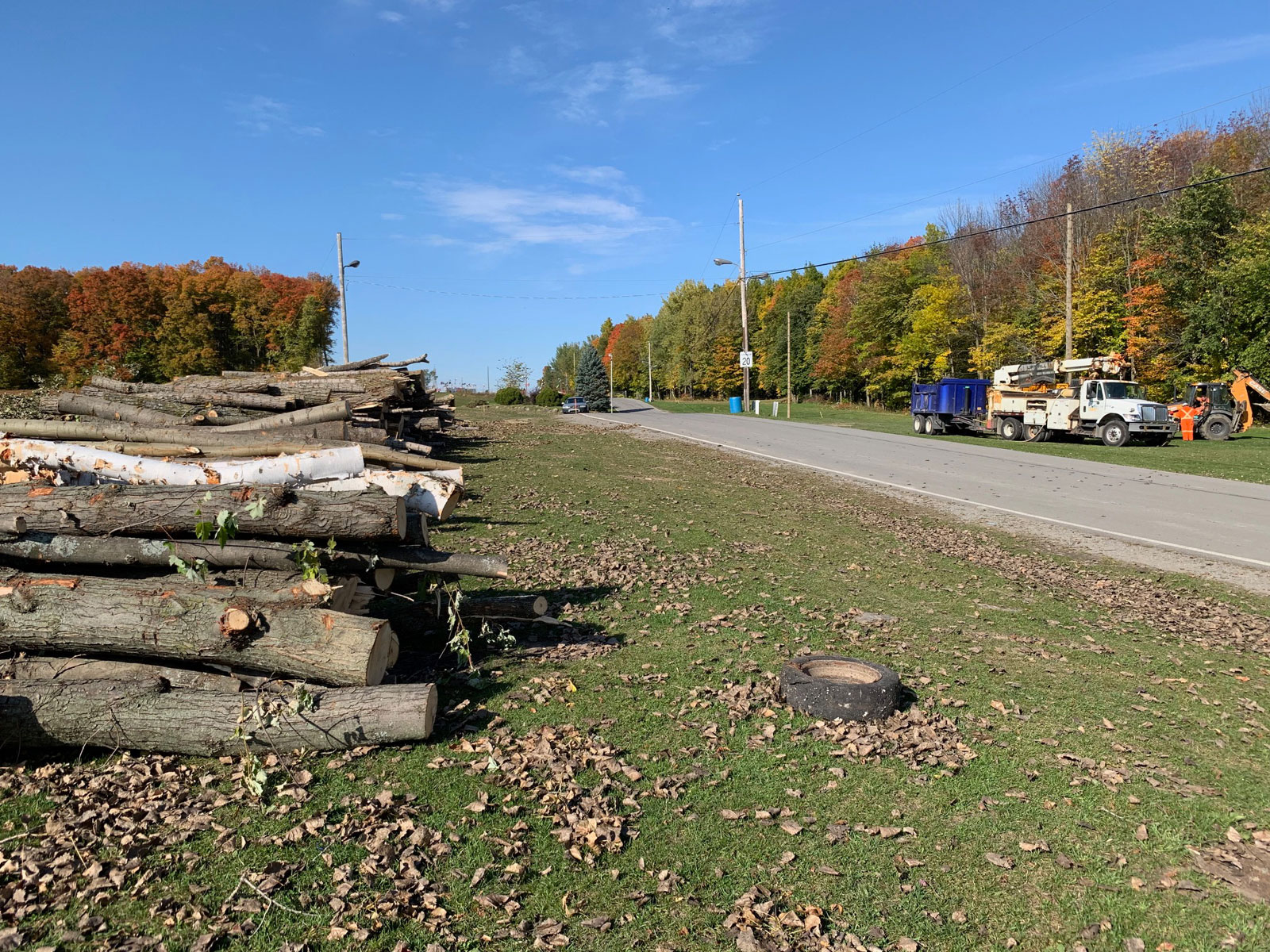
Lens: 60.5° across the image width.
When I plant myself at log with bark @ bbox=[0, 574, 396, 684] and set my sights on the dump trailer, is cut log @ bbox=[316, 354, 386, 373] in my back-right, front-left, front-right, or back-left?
front-left

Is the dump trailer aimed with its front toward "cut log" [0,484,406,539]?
no

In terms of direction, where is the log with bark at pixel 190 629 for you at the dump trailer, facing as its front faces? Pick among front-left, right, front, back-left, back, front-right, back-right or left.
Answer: front-right

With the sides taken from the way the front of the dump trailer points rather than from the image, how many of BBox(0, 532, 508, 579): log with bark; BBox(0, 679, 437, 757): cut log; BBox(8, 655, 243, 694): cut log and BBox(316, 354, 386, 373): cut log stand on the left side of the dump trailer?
0

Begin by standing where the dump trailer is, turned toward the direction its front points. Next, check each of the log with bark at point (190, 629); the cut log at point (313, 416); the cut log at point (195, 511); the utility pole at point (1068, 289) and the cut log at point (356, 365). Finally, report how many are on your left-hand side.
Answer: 1

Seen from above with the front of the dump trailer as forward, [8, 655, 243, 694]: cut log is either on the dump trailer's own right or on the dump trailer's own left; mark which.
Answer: on the dump trailer's own right

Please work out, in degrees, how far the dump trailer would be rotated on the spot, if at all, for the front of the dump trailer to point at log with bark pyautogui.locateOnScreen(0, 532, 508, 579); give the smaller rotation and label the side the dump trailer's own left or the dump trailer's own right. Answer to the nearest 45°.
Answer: approximately 45° to the dump trailer's own right

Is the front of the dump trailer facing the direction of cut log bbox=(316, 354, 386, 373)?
no

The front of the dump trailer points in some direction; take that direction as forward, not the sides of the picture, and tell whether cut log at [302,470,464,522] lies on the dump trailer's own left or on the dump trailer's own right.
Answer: on the dump trailer's own right

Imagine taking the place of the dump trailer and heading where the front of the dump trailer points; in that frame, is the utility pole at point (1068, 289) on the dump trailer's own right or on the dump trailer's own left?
on the dump trailer's own left

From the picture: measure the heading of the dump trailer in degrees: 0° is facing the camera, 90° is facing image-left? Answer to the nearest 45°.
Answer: approximately 315°

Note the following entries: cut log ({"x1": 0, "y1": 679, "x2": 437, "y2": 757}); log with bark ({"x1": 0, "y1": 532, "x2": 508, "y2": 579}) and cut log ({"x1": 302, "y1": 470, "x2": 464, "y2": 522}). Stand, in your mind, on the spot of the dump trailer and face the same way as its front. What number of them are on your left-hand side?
0

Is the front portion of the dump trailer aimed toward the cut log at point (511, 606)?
no

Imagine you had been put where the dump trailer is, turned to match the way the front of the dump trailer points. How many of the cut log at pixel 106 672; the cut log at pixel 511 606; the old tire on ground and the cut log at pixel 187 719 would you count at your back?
0
